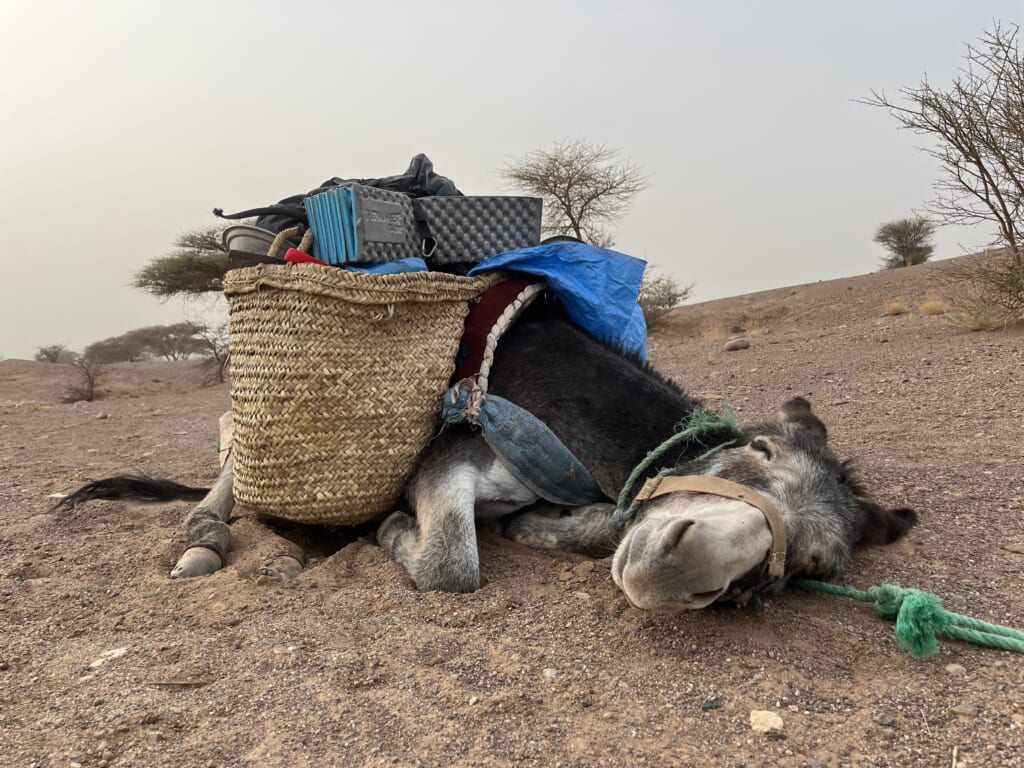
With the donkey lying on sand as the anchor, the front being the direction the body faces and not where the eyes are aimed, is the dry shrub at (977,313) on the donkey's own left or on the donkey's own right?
on the donkey's own left

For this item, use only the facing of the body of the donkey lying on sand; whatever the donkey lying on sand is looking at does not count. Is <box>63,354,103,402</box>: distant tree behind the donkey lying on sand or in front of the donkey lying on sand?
behind

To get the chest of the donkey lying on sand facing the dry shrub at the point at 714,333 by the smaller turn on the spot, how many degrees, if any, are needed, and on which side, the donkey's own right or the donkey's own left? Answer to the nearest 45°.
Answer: approximately 135° to the donkey's own left

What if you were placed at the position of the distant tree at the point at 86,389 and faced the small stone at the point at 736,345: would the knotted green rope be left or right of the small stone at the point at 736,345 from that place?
right

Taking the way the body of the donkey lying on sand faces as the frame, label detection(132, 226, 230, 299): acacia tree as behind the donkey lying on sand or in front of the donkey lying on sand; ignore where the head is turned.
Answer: behind

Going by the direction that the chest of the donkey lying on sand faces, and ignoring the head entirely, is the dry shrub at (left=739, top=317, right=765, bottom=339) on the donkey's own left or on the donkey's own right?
on the donkey's own left

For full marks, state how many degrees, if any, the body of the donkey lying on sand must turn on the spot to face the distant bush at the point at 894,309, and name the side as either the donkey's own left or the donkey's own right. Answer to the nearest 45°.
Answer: approximately 90° to the donkey's own left

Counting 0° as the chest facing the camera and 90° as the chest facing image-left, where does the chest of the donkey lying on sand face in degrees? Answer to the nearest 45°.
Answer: approximately 315°

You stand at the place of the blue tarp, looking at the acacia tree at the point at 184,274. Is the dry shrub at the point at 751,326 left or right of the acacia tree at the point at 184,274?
right

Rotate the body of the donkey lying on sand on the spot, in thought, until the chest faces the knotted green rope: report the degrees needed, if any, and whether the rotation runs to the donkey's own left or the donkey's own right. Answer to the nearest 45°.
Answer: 0° — it already faces it
